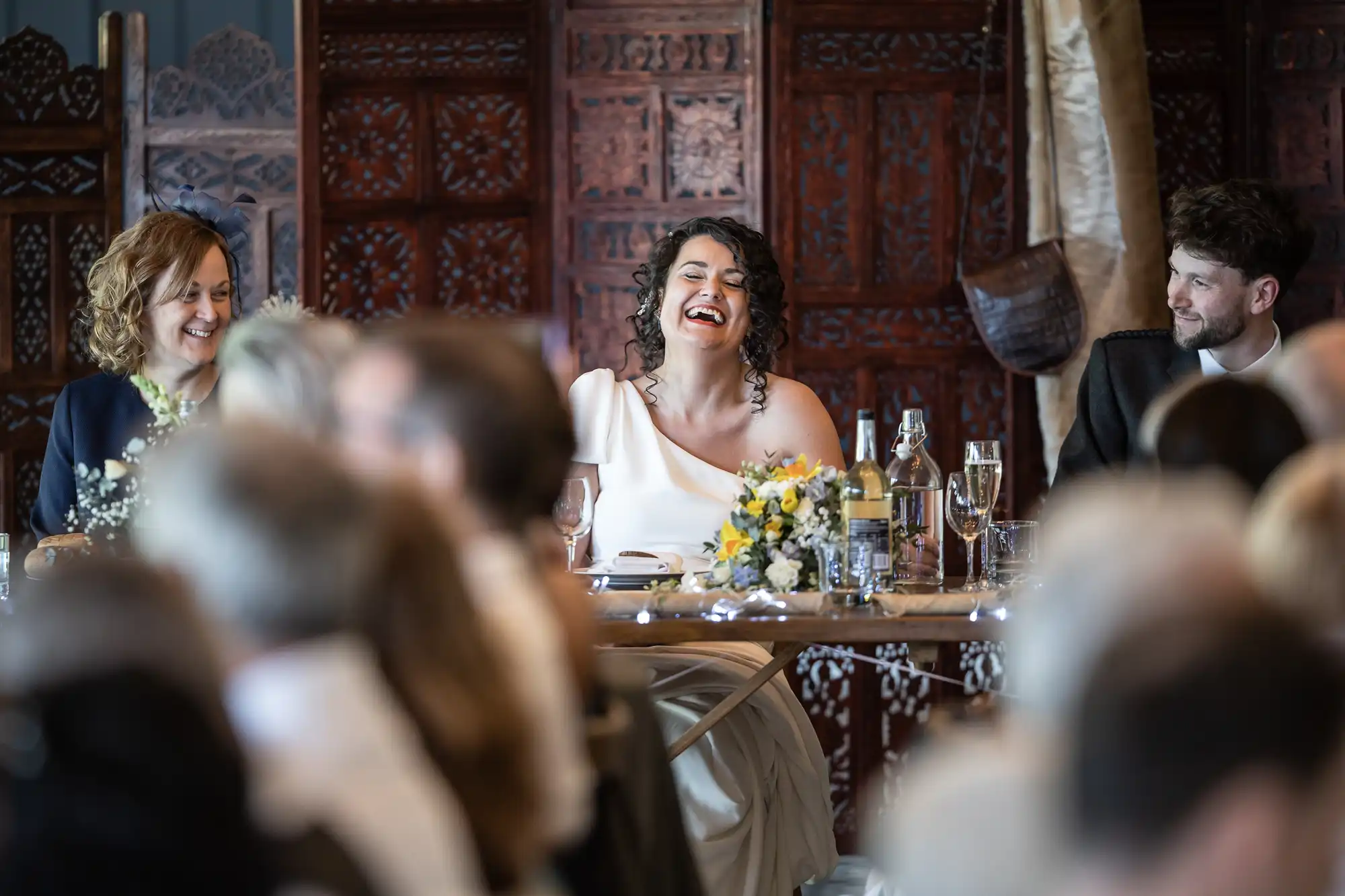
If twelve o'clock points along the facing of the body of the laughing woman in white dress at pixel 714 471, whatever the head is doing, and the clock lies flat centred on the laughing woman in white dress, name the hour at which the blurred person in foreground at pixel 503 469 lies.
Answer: The blurred person in foreground is roughly at 12 o'clock from the laughing woman in white dress.

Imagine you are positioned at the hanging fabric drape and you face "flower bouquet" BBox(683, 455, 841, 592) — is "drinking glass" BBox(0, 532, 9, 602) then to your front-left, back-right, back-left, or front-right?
front-right

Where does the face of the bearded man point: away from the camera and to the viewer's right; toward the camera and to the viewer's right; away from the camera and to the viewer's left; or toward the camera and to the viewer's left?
toward the camera and to the viewer's left

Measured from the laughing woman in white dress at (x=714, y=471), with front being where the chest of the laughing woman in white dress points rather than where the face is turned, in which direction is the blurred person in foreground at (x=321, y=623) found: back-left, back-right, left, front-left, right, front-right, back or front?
front

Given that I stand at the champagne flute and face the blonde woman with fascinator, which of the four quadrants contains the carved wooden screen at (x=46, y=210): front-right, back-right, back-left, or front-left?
front-right

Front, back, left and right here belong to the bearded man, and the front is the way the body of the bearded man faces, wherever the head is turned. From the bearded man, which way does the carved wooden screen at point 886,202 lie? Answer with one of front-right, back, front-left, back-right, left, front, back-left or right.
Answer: right

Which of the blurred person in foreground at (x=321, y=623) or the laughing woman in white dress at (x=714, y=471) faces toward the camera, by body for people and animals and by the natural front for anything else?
the laughing woman in white dress

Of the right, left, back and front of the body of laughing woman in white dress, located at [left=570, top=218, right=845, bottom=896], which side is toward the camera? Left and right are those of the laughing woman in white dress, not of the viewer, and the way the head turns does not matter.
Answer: front

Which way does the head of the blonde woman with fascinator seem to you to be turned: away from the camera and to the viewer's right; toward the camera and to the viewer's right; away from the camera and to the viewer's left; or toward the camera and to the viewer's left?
toward the camera and to the viewer's right

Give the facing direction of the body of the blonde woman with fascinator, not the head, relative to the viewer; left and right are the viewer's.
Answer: facing the viewer and to the right of the viewer
